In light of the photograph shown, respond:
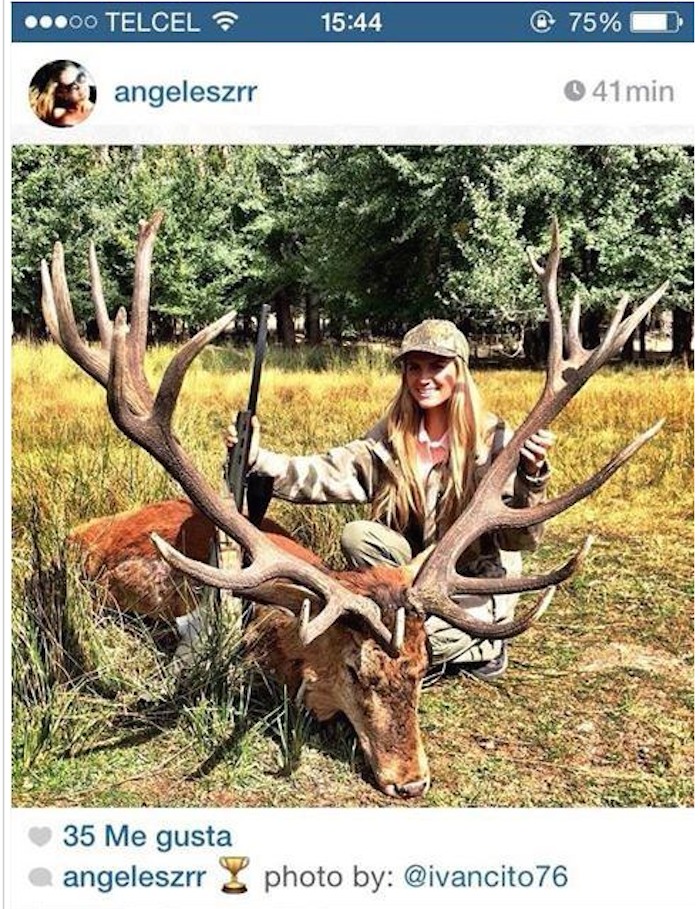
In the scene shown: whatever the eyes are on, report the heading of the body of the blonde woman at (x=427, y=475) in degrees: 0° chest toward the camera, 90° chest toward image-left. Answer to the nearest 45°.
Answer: approximately 0°
